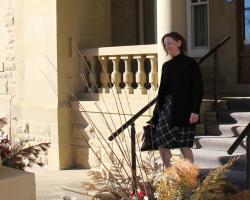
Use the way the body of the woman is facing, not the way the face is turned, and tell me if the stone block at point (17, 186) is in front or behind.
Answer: in front

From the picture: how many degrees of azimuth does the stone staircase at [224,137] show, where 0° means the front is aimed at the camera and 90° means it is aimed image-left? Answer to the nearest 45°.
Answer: approximately 45°

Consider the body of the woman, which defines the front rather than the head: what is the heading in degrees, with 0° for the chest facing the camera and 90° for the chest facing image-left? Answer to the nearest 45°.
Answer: approximately 45°
